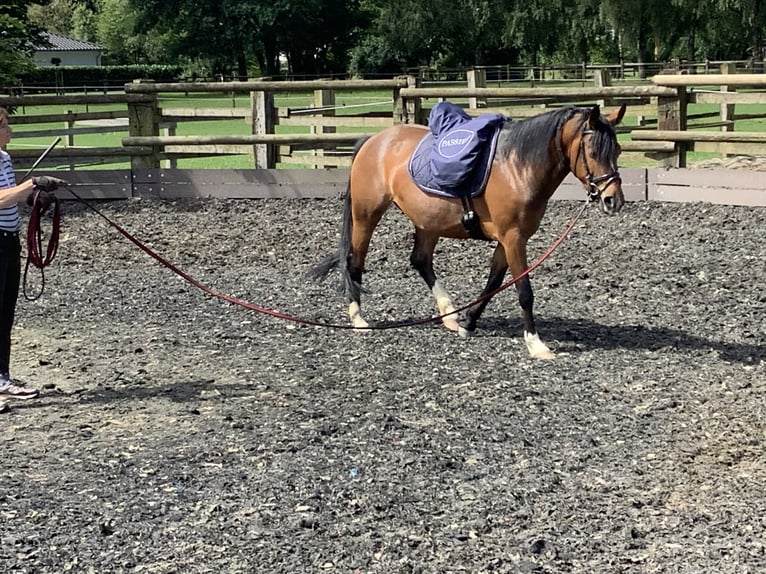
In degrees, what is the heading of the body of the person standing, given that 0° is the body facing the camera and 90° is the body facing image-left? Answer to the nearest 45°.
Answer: approximately 270°

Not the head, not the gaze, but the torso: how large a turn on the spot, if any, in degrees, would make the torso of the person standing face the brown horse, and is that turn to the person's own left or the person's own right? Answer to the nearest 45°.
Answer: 0° — they already face it

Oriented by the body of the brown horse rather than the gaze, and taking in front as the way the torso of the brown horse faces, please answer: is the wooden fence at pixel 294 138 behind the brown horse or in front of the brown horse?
behind

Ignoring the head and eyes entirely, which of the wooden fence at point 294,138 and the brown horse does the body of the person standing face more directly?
the brown horse
